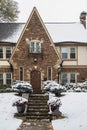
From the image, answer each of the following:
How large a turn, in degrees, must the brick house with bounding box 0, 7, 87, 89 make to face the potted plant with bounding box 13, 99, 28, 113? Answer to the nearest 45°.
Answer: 0° — it already faces it

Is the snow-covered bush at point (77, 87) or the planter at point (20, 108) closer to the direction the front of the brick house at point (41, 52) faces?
the planter

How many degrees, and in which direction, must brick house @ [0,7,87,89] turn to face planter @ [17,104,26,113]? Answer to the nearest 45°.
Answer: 0° — it already faces it

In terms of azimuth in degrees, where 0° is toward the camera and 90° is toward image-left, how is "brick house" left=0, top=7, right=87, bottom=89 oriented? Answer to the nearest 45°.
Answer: approximately 0°

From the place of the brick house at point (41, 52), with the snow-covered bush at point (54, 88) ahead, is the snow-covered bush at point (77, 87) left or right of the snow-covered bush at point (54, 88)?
left
